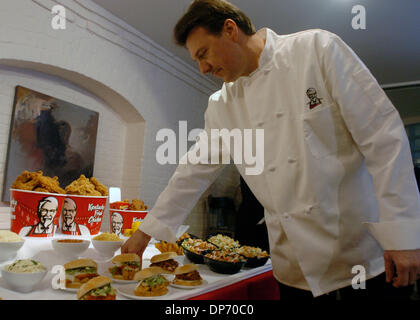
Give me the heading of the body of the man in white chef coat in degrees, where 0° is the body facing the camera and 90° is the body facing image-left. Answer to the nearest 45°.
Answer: approximately 45°

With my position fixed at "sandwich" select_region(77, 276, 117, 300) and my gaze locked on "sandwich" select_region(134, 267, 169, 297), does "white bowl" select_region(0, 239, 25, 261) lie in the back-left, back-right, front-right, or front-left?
back-left

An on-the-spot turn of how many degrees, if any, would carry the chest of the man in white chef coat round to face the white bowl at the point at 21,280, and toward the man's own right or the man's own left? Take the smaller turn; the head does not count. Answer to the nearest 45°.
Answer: approximately 45° to the man's own right

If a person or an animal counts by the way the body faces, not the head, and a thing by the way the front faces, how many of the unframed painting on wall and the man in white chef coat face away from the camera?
0

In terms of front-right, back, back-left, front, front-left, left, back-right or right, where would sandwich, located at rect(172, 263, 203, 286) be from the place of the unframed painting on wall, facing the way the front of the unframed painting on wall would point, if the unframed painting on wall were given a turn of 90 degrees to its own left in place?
back-right

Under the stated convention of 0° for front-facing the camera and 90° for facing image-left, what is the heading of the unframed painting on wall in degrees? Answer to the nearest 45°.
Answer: approximately 315°

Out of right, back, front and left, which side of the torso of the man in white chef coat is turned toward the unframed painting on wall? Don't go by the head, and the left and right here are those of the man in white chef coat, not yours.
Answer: right

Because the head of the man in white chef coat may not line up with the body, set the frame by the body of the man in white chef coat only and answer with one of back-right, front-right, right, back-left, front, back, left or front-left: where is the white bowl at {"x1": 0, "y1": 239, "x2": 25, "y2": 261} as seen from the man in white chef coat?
front-right
